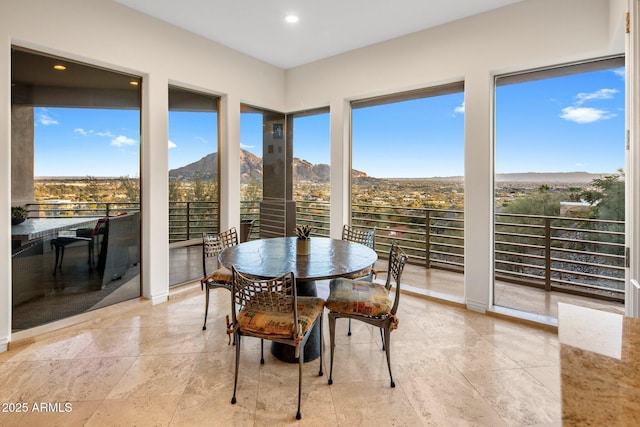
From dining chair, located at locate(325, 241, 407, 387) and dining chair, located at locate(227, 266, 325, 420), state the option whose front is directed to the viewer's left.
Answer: dining chair, located at locate(325, 241, 407, 387)

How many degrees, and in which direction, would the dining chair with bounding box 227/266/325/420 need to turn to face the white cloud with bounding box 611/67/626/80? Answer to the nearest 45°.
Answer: approximately 45° to its right

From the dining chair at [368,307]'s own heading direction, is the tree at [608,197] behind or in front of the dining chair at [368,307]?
behind

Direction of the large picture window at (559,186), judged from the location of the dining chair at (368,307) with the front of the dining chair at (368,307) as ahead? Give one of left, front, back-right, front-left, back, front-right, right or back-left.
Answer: back-right

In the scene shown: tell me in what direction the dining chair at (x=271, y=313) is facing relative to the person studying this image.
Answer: facing away from the viewer and to the right of the viewer

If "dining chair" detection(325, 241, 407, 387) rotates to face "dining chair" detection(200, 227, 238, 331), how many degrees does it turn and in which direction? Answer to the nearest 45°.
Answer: approximately 45° to its right

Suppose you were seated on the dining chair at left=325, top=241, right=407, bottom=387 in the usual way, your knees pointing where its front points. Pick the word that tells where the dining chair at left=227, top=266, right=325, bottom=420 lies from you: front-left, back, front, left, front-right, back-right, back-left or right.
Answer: front-left

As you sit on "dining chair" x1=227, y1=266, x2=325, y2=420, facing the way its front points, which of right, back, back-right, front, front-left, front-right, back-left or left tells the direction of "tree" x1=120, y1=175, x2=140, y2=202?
left

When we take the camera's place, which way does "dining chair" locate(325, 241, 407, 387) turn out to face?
facing to the left of the viewer

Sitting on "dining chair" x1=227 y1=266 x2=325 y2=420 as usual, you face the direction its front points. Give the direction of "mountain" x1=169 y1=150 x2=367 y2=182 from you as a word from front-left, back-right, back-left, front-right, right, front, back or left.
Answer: front-left

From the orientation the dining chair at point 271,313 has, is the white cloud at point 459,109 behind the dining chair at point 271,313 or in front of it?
in front

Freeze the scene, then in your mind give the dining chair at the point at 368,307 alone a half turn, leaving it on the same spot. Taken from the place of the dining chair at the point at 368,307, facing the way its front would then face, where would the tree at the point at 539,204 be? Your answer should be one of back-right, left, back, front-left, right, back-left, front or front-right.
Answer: front-left

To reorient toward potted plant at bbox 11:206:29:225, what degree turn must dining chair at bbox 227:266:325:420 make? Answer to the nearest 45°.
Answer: approximately 90° to its left

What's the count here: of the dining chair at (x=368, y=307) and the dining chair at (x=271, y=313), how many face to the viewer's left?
1

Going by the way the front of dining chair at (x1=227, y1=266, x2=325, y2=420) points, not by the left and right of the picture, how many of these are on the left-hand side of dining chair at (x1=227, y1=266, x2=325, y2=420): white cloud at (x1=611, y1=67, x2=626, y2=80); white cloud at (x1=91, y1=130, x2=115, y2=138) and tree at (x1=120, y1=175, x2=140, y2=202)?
2
